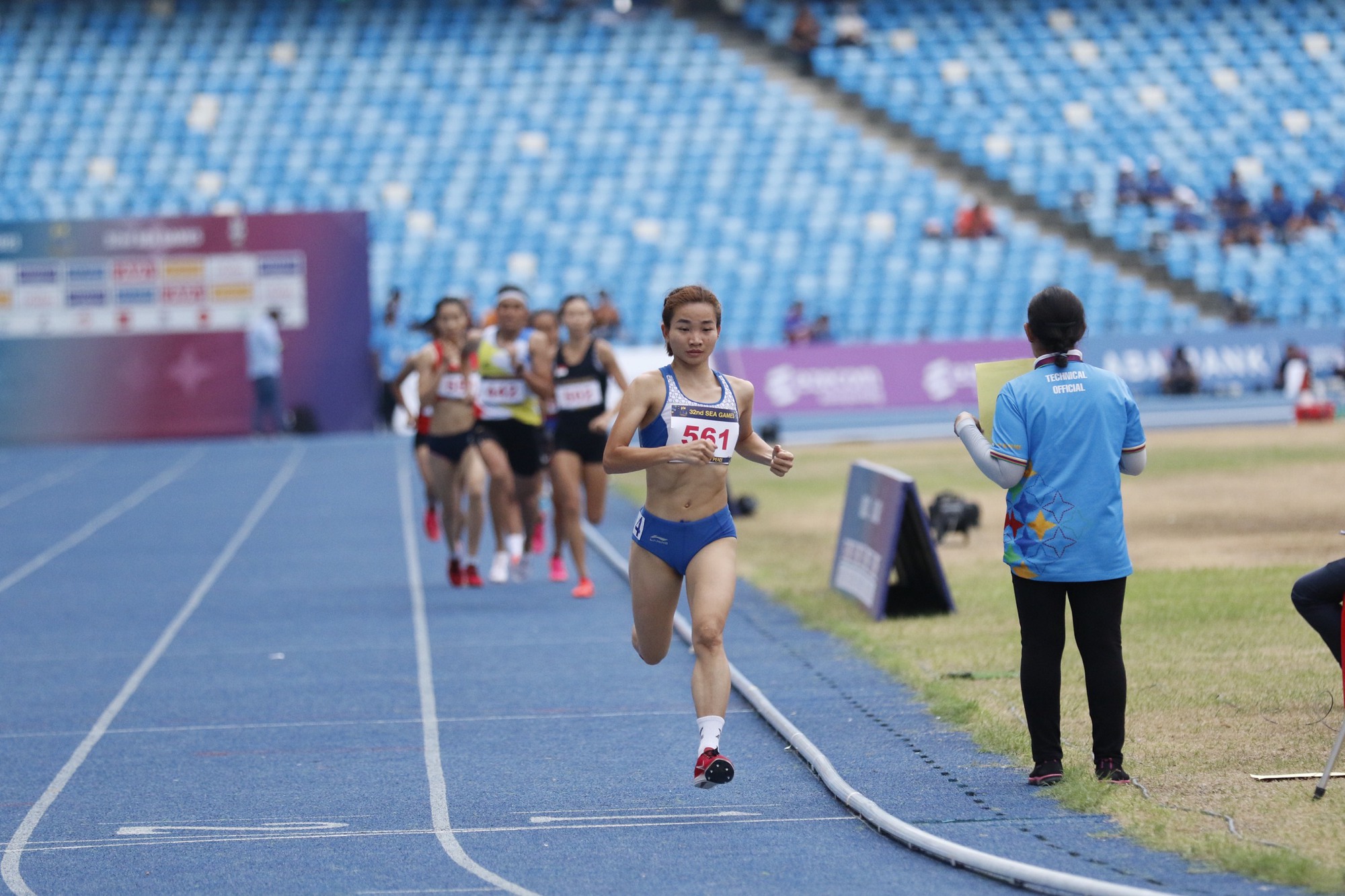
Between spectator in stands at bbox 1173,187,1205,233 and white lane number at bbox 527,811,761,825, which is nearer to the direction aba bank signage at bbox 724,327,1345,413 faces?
the white lane number

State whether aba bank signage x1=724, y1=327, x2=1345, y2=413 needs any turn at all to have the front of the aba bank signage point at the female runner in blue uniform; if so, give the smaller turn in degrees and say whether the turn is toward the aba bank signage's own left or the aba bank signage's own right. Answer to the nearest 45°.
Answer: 0° — it already faces them

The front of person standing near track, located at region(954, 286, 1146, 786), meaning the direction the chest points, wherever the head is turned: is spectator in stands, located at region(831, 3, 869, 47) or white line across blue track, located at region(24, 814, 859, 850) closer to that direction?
the spectator in stands

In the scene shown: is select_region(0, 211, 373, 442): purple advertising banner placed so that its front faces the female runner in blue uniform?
yes

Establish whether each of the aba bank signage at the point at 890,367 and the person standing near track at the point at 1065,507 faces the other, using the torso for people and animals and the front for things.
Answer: yes

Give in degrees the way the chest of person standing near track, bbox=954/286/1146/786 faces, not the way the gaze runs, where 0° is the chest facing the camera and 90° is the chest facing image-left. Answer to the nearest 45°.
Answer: approximately 180°

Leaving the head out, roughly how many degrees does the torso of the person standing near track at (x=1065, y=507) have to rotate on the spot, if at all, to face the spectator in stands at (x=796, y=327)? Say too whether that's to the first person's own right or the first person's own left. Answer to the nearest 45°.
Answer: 0° — they already face them

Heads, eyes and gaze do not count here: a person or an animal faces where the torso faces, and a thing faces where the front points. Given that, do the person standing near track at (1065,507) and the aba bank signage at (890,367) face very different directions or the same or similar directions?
very different directions

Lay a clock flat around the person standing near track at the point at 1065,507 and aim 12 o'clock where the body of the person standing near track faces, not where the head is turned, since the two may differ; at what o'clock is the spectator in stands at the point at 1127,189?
The spectator in stands is roughly at 12 o'clock from the person standing near track.

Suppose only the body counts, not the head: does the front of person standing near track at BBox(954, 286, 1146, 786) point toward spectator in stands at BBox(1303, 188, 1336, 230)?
yes

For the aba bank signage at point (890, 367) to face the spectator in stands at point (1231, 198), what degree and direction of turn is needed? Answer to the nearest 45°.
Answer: approximately 135° to its left

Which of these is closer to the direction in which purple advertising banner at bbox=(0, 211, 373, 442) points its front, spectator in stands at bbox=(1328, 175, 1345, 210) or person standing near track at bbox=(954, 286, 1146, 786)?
the person standing near track

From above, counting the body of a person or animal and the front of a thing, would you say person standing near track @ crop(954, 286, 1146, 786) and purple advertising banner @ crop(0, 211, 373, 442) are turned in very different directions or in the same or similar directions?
very different directions

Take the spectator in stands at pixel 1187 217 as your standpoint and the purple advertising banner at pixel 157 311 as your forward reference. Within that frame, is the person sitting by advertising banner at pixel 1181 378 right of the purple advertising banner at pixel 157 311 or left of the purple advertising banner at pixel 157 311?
left
